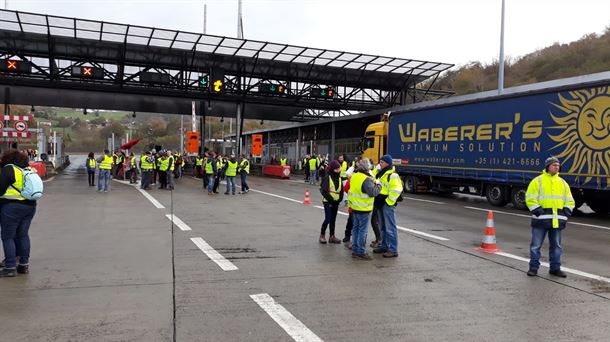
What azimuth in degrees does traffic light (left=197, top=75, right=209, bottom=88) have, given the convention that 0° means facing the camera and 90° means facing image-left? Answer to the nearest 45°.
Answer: approximately 0°

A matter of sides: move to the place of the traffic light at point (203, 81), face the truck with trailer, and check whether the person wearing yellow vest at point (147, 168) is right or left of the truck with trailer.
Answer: right

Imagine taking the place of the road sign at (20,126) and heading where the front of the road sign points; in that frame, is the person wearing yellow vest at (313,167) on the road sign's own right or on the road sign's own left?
on the road sign's own left

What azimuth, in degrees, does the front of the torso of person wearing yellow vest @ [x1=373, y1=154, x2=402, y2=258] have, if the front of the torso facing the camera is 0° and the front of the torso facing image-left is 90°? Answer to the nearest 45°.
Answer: approximately 90°

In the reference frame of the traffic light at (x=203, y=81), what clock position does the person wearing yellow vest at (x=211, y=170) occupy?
The person wearing yellow vest is roughly at 12 o'clock from the traffic light.

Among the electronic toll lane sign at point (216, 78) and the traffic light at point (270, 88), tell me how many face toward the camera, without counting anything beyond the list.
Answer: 2

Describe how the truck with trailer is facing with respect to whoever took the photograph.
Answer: facing away from the viewer and to the left of the viewer

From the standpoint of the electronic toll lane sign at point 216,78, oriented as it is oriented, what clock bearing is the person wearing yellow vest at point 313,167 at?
The person wearing yellow vest is roughly at 10 o'clock from the electronic toll lane sign.
